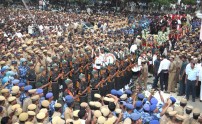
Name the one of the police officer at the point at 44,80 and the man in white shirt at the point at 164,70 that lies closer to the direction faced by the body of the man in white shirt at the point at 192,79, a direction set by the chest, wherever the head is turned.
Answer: the police officer

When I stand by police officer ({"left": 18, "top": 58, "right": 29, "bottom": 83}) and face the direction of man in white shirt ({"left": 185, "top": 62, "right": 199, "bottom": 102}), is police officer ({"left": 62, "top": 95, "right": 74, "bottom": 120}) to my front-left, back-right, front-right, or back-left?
front-right

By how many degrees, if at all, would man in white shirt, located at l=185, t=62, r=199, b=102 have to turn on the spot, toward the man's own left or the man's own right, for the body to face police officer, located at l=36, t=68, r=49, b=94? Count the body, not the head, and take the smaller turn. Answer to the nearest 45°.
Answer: approximately 45° to the man's own right

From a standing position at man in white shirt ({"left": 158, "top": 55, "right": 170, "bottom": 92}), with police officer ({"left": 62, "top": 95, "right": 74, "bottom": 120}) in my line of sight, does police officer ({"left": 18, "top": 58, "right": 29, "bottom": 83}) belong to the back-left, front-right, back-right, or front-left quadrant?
front-right

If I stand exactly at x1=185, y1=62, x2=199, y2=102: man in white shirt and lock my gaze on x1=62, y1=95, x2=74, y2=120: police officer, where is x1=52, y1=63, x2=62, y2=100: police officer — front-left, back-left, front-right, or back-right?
front-right

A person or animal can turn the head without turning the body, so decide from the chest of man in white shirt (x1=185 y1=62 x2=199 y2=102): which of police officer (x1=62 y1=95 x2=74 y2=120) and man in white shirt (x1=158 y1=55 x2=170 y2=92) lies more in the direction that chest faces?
the police officer

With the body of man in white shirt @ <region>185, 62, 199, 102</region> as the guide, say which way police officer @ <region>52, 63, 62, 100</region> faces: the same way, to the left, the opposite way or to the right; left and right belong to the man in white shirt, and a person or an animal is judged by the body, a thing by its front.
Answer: to the left

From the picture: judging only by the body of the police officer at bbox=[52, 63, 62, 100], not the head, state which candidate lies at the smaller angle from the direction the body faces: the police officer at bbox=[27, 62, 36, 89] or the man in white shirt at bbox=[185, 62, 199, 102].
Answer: the man in white shirt
